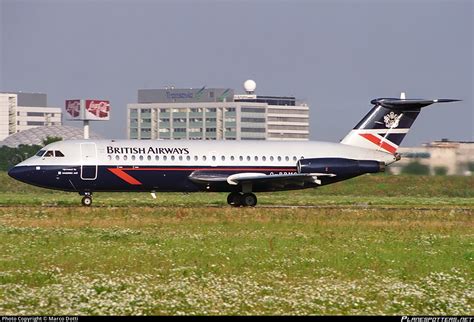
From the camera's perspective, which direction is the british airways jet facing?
to the viewer's left
